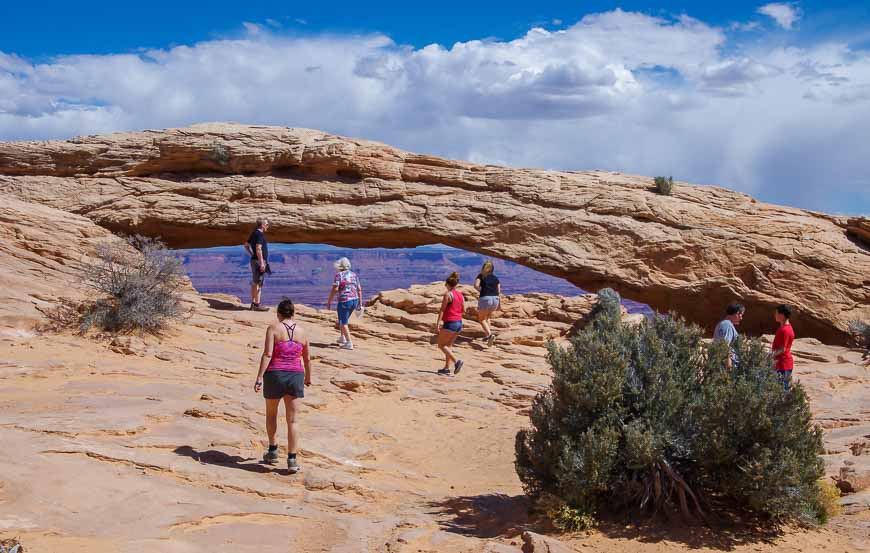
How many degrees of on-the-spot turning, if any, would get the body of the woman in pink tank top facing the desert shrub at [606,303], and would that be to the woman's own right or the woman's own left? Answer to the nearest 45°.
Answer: approximately 45° to the woman's own right

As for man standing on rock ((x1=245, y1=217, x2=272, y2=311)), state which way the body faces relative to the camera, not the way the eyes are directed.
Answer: to the viewer's right

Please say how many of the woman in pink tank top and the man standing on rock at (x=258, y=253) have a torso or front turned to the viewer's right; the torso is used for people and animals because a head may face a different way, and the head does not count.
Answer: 1

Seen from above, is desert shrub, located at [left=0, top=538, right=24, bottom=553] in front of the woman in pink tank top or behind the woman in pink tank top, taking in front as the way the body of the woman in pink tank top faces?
behind

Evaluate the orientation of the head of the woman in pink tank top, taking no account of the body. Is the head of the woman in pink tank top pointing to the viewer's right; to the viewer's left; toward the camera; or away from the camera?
away from the camera

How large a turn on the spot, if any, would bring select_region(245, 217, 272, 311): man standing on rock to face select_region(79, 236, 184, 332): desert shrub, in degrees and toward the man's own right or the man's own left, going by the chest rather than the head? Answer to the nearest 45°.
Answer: approximately 135° to the man's own right

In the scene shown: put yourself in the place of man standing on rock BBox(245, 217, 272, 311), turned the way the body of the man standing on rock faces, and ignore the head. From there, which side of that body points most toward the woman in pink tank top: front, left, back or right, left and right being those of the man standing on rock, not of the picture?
right

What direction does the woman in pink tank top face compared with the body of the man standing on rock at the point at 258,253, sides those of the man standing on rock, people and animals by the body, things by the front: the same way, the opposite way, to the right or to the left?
to the left

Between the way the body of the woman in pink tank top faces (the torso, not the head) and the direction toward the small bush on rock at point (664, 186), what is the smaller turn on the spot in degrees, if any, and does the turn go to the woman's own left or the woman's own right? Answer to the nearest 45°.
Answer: approximately 45° to the woman's own right

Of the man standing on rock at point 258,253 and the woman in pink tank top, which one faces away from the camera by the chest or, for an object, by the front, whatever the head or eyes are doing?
the woman in pink tank top

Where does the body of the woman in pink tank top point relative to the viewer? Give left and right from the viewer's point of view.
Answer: facing away from the viewer

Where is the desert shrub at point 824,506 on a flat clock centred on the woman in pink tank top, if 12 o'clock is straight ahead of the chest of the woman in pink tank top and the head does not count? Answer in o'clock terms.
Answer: The desert shrub is roughly at 4 o'clock from the woman in pink tank top.

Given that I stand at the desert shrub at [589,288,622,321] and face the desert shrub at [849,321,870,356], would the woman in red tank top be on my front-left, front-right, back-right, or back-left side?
back-right
